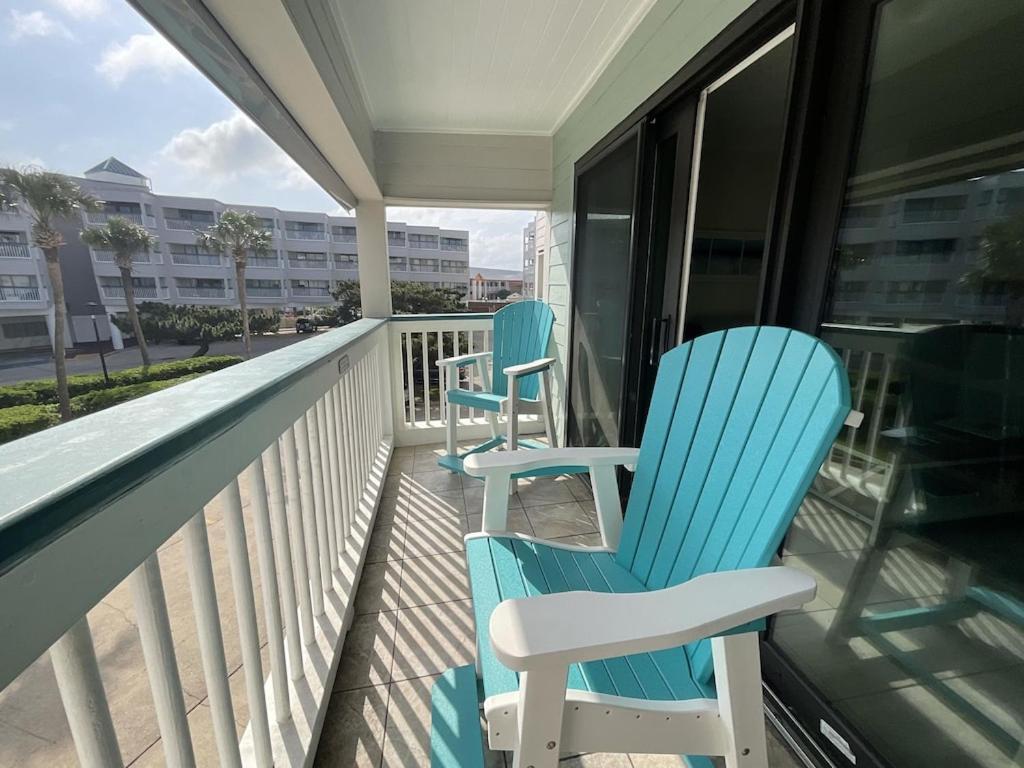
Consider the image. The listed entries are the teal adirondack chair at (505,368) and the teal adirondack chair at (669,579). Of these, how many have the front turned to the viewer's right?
0

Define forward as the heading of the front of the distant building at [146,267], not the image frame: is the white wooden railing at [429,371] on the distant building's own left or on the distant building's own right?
on the distant building's own left

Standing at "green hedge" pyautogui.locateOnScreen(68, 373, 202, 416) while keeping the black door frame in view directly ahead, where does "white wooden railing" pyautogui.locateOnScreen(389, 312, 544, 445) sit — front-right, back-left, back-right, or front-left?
front-left

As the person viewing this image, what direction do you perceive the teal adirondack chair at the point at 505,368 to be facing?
facing the viewer and to the left of the viewer

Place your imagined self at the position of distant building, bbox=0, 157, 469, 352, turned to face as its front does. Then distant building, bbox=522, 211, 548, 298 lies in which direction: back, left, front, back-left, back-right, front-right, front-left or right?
left

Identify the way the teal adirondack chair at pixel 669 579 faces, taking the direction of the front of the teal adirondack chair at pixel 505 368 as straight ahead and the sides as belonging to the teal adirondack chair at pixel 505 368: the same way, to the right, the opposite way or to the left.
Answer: the same way

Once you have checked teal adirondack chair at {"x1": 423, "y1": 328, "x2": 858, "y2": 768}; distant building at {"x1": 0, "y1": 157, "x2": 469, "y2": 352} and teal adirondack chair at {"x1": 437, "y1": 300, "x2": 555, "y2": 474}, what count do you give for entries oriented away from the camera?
0

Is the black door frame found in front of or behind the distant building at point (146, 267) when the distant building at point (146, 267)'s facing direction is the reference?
in front

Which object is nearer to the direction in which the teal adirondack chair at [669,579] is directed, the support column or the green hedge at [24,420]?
the green hedge

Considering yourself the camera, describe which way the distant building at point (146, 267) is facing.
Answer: facing the viewer and to the right of the viewer

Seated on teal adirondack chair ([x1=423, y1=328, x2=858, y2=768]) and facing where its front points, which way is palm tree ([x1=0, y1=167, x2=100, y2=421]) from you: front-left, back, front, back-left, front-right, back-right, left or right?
front
